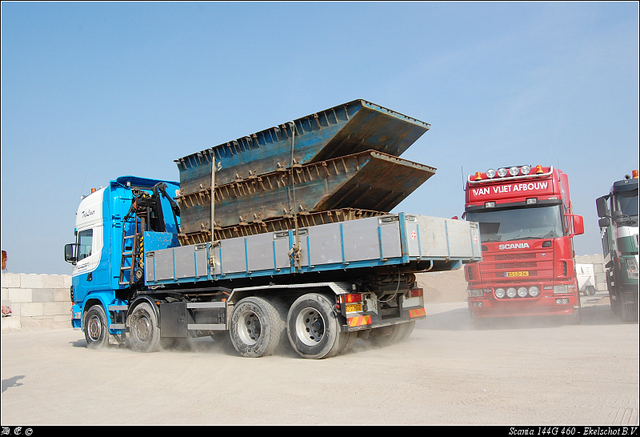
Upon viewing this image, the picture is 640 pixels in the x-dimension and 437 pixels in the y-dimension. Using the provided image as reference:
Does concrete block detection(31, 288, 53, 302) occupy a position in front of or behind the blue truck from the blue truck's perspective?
in front

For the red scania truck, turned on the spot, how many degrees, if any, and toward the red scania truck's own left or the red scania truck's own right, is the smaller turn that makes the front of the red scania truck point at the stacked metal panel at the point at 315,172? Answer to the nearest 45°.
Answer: approximately 45° to the red scania truck's own right

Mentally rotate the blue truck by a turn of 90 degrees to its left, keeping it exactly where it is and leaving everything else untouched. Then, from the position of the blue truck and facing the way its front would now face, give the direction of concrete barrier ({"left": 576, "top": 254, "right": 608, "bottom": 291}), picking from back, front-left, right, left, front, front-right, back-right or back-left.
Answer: back

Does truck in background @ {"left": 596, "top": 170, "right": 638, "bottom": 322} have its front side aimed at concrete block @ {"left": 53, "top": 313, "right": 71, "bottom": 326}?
no

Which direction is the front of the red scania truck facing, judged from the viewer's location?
facing the viewer

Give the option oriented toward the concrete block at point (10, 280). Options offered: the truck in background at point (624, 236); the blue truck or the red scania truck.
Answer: the blue truck

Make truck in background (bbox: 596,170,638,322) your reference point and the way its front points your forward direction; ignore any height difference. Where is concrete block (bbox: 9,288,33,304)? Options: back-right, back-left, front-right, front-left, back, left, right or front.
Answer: back-right

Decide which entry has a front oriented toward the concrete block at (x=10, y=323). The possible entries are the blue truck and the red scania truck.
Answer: the blue truck

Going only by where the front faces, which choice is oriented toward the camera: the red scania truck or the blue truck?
the red scania truck

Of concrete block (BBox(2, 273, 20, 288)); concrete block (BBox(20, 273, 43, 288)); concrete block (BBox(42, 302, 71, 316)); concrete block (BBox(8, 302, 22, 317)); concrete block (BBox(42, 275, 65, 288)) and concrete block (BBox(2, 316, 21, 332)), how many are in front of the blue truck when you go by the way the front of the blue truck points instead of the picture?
6

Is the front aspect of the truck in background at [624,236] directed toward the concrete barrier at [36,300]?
no

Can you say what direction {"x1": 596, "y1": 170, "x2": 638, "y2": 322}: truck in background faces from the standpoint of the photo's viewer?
facing the viewer and to the right of the viewer

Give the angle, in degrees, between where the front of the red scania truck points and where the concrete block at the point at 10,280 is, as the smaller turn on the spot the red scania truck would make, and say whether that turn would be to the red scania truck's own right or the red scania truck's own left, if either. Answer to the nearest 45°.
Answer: approximately 90° to the red scania truck's own right

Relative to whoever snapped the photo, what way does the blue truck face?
facing away from the viewer and to the left of the viewer

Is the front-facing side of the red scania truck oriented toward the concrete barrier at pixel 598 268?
no

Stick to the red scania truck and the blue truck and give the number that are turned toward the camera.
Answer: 1

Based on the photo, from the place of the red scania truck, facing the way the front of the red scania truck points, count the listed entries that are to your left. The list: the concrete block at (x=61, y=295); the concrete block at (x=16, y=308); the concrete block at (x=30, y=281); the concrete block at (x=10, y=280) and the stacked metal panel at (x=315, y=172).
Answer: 0

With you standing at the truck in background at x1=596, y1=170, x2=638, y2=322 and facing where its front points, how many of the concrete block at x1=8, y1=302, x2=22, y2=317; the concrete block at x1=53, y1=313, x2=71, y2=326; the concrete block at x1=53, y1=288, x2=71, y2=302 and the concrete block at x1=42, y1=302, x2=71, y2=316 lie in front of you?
0

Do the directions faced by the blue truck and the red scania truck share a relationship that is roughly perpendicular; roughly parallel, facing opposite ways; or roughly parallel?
roughly perpendicular
